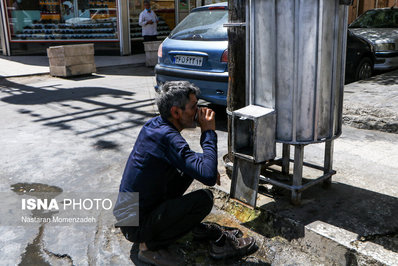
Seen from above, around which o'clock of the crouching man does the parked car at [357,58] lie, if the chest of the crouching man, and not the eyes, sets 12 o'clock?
The parked car is roughly at 10 o'clock from the crouching man.

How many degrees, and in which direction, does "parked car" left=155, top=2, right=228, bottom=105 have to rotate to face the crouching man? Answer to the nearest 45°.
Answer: approximately 135° to its right

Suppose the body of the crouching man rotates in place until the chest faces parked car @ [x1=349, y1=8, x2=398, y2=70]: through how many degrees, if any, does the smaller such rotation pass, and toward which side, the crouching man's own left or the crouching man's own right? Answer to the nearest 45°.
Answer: approximately 45° to the crouching man's own left

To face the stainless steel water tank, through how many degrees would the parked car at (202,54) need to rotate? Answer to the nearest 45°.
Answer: approximately 135° to its right

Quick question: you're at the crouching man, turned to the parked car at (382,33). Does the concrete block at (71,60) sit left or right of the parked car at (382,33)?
left

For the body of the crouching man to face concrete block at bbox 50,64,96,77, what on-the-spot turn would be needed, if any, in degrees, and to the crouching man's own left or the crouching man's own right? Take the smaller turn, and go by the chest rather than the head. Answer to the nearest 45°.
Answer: approximately 90° to the crouching man's own left

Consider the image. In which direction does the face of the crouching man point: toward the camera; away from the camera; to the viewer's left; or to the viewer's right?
to the viewer's right

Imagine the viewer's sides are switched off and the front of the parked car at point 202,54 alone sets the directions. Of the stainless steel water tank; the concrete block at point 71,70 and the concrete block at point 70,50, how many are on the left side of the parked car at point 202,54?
2

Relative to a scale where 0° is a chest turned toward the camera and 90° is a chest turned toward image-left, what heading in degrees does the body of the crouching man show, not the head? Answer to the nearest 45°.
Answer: approximately 270°

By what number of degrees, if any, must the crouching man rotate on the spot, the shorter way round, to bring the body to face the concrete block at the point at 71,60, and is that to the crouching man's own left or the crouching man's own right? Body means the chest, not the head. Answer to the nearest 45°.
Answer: approximately 90° to the crouching man's own left

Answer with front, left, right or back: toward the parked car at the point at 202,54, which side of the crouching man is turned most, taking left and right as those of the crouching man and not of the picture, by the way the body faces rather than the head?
left

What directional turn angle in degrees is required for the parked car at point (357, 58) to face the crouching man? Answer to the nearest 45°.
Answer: approximately 90° to its right
